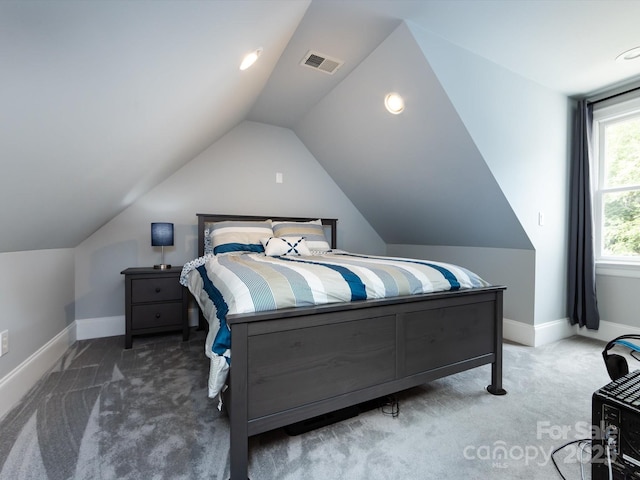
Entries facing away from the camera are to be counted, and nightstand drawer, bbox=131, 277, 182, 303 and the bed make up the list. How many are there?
0

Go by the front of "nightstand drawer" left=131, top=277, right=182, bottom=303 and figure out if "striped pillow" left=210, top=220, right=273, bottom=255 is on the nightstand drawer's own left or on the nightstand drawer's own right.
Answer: on the nightstand drawer's own left

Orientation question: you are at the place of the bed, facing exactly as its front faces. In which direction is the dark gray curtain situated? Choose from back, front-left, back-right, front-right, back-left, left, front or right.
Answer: left

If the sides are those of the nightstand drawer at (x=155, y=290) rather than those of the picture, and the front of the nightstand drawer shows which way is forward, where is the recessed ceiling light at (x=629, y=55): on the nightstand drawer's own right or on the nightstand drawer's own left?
on the nightstand drawer's own left

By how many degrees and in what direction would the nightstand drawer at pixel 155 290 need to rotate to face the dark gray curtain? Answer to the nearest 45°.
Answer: approximately 45° to its left

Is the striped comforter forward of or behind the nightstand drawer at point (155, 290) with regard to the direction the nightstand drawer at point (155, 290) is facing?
forward

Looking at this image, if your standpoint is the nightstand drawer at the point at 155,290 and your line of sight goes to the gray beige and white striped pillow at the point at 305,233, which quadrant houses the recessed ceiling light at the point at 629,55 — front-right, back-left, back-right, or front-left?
front-right

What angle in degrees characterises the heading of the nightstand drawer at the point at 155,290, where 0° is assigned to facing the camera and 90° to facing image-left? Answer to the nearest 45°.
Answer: approximately 0°

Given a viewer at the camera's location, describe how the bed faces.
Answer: facing the viewer and to the right of the viewer

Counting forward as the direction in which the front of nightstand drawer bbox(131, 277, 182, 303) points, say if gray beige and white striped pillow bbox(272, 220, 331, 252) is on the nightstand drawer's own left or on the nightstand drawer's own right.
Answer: on the nightstand drawer's own left
